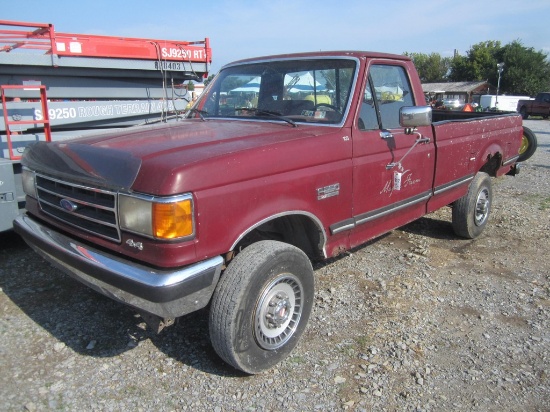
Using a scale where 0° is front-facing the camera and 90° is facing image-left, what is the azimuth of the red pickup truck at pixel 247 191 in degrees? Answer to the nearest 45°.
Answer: approximately 45°

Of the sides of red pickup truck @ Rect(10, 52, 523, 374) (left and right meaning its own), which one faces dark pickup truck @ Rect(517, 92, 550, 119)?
back

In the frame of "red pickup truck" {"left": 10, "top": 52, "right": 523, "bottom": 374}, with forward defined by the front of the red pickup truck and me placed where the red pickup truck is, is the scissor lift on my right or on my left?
on my right
